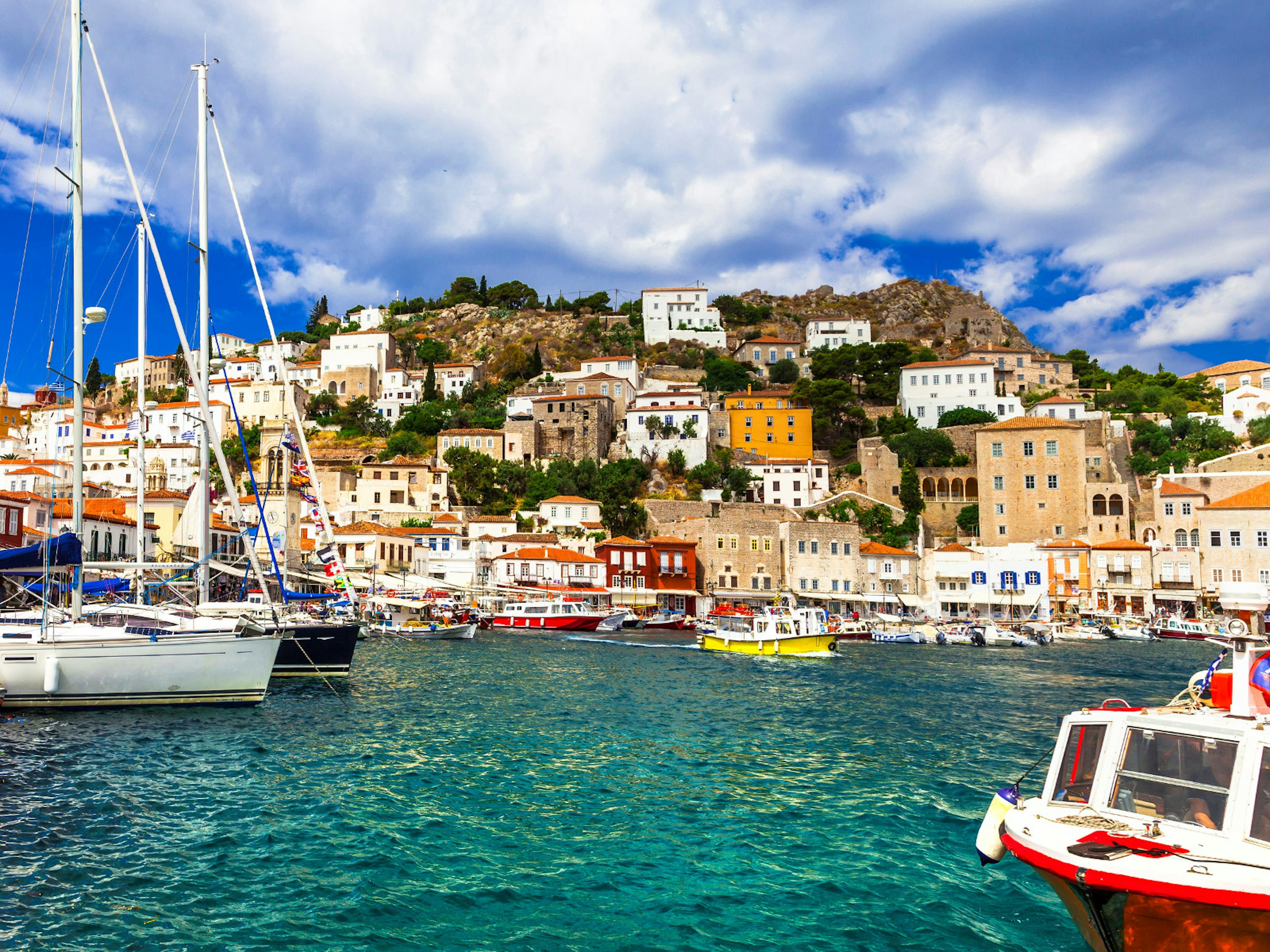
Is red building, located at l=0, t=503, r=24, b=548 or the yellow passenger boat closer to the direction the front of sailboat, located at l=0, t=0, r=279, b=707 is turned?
the yellow passenger boat

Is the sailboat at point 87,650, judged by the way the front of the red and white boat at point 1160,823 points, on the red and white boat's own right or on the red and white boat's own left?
on the red and white boat's own right

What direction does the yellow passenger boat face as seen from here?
to the viewer's right

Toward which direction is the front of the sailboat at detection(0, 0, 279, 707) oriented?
to the viewer's right
